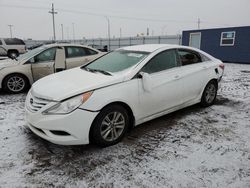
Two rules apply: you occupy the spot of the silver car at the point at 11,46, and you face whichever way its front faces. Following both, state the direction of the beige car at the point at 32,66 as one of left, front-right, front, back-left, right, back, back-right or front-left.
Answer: left

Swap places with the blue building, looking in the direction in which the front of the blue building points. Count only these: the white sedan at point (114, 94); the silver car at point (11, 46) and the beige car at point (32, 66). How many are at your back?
0

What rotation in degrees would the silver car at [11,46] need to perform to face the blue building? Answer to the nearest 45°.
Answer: approximately 135° to its left

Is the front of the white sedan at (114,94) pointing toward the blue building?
no

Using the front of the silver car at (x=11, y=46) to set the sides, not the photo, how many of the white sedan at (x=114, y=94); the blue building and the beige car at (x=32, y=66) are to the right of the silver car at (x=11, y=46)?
0

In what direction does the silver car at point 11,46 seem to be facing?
to the viewer's left

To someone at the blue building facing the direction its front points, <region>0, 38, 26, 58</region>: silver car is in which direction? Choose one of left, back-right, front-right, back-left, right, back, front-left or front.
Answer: front-right

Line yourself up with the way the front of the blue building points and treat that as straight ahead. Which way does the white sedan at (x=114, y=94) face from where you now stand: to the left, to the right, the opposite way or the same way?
the same way

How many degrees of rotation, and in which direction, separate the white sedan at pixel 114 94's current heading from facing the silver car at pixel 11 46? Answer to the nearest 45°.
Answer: approximately 90° to its right

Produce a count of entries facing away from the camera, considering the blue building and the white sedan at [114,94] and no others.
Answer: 0

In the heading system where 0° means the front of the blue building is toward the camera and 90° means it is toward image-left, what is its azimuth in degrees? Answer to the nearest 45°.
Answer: approximately 45°

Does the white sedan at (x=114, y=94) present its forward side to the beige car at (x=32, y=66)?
no

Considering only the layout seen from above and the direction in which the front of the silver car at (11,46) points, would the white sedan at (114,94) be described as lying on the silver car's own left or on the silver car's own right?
on the silver car's own left

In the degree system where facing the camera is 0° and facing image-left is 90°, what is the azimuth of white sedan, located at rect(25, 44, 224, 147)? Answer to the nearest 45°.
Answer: approximately 45°

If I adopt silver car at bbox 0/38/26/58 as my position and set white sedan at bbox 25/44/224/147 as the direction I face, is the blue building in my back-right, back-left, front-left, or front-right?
front-left
